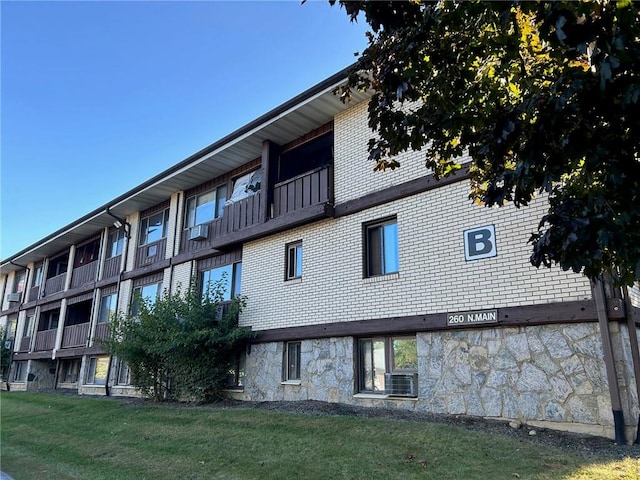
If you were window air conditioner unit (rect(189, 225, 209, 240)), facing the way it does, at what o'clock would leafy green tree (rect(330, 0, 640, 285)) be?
The leafy green tree is roughly at 10 o'clock from the window air conditioner unit.

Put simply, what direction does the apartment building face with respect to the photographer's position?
facing the viewer and to the left of the viewer

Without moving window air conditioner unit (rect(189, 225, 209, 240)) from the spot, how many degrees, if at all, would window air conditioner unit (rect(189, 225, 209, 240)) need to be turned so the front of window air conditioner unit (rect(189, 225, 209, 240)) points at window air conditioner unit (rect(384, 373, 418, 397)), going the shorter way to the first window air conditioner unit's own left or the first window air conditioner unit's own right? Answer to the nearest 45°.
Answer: approximately 90° to the first window air conditioner unit's own left

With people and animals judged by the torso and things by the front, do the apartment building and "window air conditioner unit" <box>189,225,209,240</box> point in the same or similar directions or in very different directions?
same or similar directions

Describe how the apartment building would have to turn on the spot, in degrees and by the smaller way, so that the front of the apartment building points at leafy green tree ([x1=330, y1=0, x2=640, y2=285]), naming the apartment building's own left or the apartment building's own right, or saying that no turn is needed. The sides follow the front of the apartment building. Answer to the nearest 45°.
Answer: approximately 45° to the apartment building's own left
